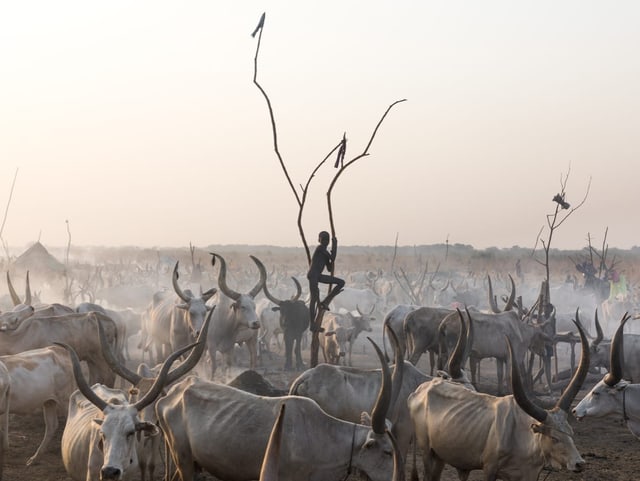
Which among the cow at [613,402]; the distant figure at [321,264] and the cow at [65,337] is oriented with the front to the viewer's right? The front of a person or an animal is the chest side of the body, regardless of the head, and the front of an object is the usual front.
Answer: the distant figure

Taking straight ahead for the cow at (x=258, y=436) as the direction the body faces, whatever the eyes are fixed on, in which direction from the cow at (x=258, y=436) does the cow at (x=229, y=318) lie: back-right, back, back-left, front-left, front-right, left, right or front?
left

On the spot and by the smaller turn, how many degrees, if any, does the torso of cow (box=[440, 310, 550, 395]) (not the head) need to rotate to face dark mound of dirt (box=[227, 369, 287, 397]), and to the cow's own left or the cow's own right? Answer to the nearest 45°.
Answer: approximately 135° to the cow's own right

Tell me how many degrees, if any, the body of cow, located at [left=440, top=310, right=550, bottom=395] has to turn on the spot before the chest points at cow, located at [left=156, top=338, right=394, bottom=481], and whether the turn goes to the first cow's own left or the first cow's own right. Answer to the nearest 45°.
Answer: approximately 90° to the first cow's own right

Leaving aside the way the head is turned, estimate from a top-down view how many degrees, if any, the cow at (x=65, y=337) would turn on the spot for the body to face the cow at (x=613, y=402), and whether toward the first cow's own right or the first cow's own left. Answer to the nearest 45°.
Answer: approximately 135° to the first cow's own left

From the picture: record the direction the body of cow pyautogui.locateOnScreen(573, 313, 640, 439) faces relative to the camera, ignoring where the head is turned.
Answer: to the viewer's left

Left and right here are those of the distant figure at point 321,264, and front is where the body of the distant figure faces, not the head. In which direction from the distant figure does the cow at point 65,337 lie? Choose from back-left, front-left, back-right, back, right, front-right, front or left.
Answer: back

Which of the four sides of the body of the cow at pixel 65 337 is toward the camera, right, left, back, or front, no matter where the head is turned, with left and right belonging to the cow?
left

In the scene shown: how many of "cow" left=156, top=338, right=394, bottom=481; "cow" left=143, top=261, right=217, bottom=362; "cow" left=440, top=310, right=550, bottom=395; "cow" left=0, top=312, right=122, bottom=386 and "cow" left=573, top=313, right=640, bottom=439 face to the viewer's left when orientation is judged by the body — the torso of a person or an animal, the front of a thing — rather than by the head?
2

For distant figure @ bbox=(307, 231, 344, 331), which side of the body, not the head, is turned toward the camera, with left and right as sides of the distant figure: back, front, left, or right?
right

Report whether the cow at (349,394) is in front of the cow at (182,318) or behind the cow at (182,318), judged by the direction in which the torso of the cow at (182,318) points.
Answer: in front

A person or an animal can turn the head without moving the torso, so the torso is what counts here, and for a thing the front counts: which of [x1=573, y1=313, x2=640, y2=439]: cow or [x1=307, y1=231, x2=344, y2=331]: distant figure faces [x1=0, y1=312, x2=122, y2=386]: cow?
[x1=573, y1=313, x2=640, y2=439]: cow

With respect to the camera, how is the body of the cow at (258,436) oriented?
to the viewer's right
